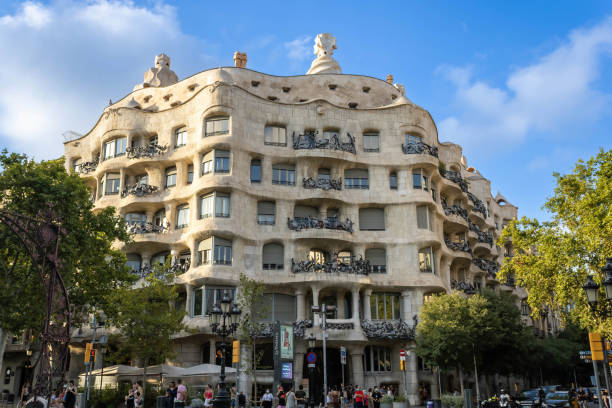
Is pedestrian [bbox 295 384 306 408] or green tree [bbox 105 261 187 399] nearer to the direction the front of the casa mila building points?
the pedestrian

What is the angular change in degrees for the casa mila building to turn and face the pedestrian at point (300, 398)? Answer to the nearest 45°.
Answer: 0° — it already faces them

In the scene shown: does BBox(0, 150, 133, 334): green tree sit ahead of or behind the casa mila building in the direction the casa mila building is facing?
ahead

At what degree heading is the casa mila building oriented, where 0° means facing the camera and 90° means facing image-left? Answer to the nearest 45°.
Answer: approximately 0°
